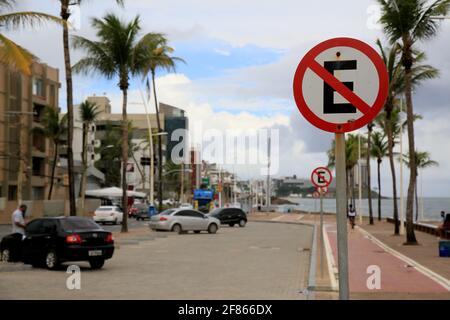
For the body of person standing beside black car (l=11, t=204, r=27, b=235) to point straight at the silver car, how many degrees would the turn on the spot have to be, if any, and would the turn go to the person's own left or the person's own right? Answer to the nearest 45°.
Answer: approximately 45° to the person's own left

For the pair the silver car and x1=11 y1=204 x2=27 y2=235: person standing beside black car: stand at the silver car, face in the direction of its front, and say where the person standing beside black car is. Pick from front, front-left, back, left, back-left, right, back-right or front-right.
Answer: back-right

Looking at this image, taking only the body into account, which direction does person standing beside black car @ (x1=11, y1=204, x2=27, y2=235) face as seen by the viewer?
to the viewer's right

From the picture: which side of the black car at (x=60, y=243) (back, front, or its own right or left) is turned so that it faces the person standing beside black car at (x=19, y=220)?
front

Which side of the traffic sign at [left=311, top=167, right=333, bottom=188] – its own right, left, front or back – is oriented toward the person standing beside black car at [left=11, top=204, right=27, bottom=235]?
right

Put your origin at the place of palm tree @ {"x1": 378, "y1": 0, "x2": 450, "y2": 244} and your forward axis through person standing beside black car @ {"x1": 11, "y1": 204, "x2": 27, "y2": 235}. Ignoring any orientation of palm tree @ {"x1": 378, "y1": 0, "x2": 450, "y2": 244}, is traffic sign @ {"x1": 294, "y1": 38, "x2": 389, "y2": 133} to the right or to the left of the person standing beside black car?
left

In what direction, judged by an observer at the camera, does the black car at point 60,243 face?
facing away from the viewer and to the left of the viewer

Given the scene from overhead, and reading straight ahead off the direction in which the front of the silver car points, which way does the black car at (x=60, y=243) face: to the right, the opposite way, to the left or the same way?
to the left

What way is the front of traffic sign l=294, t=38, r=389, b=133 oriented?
toward the camera

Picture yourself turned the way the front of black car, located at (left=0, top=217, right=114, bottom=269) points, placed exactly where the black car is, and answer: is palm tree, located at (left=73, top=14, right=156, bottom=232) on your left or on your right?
on your right

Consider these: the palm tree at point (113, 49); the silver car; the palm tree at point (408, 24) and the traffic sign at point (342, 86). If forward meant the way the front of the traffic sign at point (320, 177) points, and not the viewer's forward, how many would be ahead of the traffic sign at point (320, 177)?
1

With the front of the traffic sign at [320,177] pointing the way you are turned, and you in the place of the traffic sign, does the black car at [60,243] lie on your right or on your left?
on your right

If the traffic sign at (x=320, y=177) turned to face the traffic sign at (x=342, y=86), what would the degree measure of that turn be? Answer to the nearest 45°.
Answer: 0° — it already faces it
